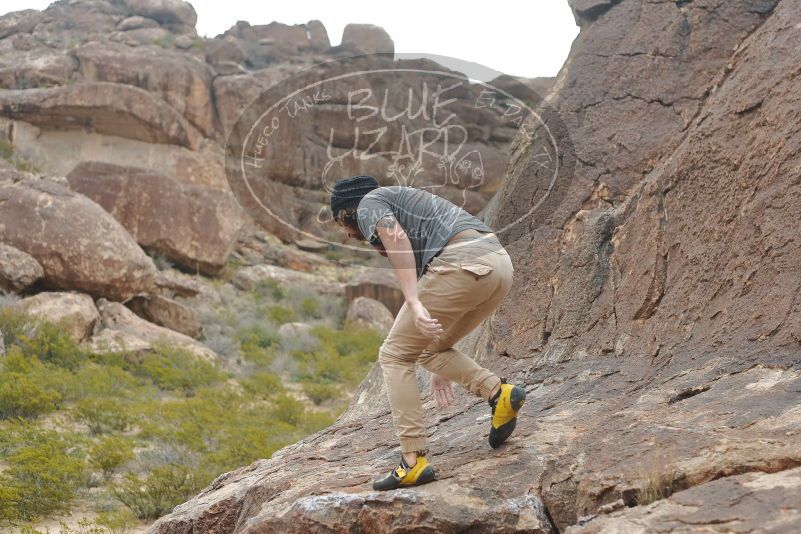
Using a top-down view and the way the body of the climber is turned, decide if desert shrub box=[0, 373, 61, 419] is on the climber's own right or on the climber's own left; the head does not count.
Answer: on the climber's own right

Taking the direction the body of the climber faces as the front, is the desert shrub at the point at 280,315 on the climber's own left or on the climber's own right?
on the climber's own right

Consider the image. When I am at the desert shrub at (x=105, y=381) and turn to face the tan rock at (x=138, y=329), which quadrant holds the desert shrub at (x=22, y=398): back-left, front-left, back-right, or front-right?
back-left

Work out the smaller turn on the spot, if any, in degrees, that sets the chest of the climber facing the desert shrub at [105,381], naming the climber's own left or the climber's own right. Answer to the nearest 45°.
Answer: approximately 45° to the climber's own right

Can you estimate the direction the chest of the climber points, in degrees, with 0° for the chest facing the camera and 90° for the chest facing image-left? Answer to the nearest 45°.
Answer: approximately 90°
